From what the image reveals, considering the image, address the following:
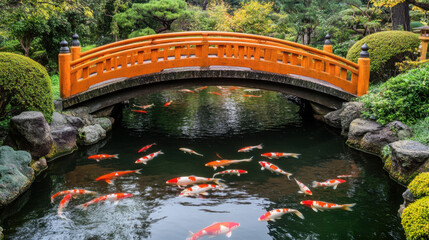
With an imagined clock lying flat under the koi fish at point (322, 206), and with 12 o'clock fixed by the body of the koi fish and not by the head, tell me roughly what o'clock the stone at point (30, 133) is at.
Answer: The stone is roughly at 12 o'clock from the koi fish.

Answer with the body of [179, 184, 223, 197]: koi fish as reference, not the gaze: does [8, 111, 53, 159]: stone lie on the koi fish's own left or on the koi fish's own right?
on the koi fish's own right

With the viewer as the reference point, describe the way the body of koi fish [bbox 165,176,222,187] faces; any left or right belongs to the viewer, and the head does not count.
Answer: facing to the left of the viewer

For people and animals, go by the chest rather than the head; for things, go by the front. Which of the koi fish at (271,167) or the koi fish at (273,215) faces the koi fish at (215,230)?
the koi fish at (273,215)

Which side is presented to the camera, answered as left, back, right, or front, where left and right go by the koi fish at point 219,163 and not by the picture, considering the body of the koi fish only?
left

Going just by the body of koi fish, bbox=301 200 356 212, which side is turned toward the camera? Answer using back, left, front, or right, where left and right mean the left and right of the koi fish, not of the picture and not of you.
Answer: left

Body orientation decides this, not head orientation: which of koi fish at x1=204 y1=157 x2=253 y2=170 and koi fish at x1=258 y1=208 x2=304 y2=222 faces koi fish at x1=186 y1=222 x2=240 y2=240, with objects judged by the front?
koi fish at x1=258 y1=208 x2=304 y2=222

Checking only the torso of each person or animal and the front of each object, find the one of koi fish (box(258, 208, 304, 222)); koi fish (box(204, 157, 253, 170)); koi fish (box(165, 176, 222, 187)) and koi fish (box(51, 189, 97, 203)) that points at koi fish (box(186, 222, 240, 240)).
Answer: koi fish (box(258, 208, 304, 222))
